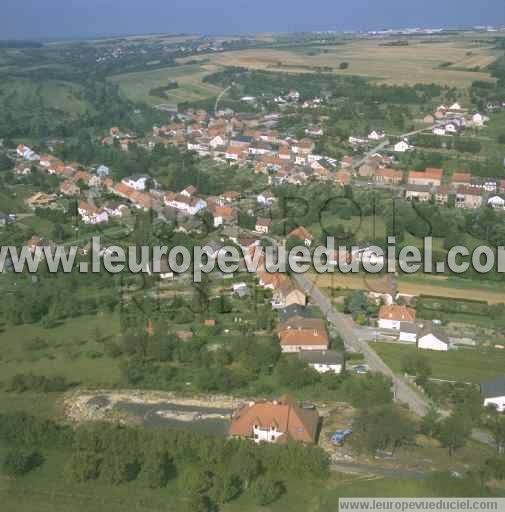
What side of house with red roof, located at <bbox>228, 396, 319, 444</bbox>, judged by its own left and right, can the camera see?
front

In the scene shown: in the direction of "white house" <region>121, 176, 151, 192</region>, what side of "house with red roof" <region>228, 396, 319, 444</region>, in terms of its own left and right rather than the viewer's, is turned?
back

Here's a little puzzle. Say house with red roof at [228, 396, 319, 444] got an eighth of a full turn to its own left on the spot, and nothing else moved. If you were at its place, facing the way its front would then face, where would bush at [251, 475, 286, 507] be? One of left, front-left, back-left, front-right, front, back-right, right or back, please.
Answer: front-right

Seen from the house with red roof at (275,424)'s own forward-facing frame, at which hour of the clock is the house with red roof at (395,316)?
the house with red roof at (395,316) is roughly at 7 o'clock from the house with red roof at (275,424).

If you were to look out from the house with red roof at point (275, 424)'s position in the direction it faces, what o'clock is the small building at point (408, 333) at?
The small building is roughly at 7 o'clock from the house with red roof.

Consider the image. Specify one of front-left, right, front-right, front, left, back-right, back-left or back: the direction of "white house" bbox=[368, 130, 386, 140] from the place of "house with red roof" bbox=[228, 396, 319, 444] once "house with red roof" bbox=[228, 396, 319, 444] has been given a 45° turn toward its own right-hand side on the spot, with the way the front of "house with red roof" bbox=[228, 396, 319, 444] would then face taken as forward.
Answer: back-right

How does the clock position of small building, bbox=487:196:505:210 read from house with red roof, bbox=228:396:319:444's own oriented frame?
The small building is roughly at 7 o'clock from the house with red roof.

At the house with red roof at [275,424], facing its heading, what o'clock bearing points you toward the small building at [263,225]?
The small building is roughly at 6 o'clock from the house with red roof.

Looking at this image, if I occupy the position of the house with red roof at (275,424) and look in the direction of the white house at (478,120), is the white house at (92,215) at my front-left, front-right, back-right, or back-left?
front-left

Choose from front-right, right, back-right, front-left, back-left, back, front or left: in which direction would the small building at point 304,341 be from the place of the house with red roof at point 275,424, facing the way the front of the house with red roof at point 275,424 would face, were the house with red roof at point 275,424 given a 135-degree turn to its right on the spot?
front-right

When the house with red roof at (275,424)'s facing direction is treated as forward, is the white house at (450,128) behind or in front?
behind

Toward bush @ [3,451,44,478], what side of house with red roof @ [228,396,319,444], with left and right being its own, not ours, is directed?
right

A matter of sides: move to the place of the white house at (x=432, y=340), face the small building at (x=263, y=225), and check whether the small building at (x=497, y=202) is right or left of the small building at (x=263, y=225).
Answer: right

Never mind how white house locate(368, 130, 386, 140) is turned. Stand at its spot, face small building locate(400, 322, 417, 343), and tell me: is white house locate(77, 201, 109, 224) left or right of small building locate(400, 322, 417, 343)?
right

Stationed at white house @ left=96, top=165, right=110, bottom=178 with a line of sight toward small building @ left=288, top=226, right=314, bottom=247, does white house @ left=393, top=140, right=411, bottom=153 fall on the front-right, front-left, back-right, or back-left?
front-left

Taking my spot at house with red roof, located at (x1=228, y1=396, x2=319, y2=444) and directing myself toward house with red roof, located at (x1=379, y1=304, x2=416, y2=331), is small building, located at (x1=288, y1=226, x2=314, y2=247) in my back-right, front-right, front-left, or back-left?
front-left
